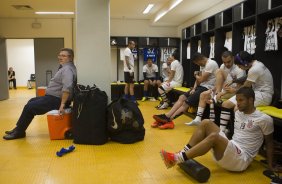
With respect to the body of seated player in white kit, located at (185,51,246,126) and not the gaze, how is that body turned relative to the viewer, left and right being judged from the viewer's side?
facing the viewer and to the left of the viewer

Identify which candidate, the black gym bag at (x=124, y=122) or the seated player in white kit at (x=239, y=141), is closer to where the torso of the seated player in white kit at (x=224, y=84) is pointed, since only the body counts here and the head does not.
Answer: the black gym bag

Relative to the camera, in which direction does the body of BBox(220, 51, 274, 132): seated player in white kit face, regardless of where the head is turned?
to the viewer's left

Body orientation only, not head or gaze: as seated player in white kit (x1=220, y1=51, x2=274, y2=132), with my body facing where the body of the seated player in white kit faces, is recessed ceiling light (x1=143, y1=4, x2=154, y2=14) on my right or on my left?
on my right

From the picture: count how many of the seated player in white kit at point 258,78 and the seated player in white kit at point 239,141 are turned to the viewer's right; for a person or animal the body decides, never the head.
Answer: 0

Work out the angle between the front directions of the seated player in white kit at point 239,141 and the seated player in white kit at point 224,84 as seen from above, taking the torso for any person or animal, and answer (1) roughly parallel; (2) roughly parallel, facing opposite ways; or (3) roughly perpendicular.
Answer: roughly parallel

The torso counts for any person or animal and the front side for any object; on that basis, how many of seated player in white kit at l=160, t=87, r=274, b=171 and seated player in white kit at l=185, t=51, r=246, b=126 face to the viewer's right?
0

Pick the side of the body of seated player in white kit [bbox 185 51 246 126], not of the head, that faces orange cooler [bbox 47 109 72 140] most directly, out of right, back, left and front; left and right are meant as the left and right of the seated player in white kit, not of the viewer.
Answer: front

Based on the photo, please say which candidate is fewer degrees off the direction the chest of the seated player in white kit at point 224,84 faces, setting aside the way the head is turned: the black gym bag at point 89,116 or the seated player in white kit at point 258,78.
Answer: the black gym bag
